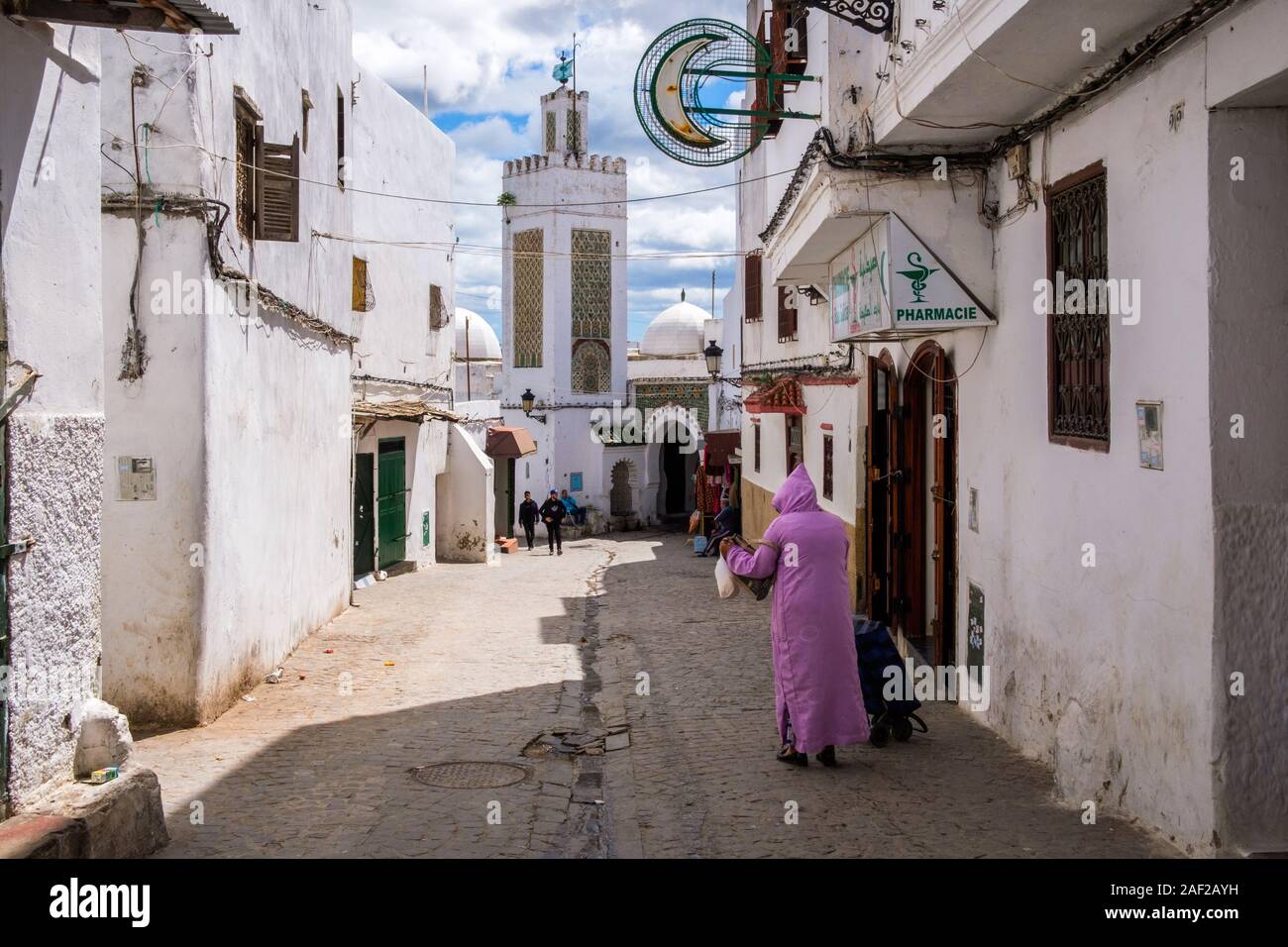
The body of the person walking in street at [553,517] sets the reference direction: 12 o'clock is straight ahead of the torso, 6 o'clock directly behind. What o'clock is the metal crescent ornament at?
The metal crescent ornament is roughly at 12 o'clock from the person walking in street.

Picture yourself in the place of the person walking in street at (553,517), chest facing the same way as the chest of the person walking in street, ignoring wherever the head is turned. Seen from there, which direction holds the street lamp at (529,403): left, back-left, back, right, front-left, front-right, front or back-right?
back

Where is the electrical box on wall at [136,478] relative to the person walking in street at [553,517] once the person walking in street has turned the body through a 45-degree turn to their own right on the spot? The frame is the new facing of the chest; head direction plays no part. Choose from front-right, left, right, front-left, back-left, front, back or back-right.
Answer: front-left

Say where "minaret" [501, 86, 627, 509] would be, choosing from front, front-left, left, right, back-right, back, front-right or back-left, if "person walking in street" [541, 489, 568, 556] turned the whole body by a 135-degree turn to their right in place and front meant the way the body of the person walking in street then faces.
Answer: front-right

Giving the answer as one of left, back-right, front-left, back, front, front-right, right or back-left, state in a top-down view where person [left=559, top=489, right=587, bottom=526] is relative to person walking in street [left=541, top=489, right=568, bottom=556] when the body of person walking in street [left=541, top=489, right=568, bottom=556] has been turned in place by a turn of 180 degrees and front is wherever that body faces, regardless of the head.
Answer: front

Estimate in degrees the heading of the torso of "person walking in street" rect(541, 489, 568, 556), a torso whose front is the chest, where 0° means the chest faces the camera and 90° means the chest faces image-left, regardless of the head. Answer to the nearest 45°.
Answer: approximately 0°
